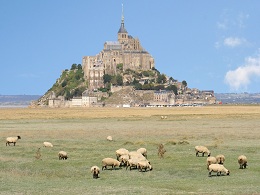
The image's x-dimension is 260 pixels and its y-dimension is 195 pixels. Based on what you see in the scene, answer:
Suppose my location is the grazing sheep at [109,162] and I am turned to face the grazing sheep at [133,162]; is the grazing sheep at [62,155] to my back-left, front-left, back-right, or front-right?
back-left
